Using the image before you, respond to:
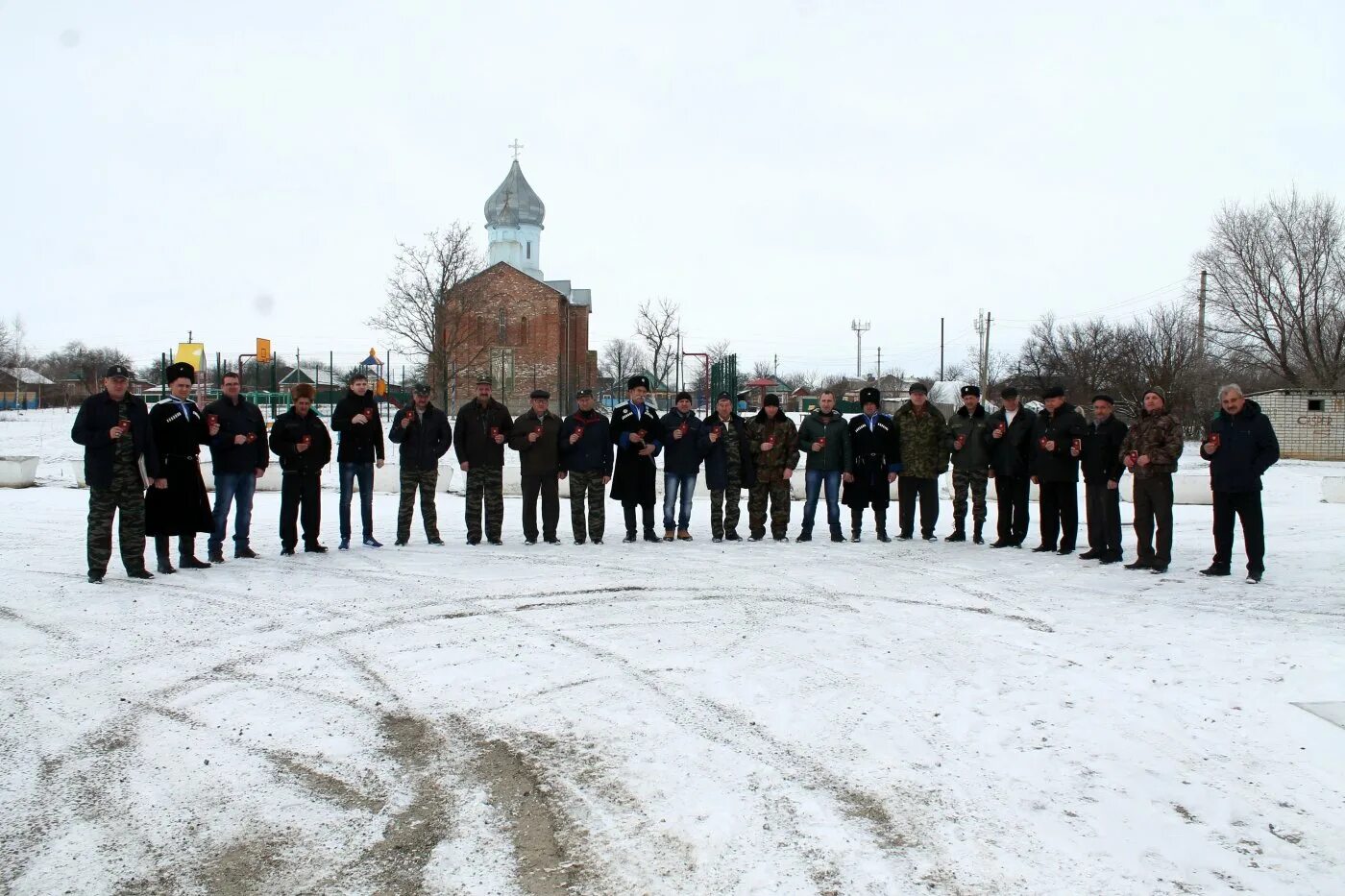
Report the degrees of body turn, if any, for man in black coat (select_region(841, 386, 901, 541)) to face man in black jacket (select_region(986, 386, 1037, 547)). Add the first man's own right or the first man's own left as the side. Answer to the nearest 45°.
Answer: approximately 90° to the first man's own left

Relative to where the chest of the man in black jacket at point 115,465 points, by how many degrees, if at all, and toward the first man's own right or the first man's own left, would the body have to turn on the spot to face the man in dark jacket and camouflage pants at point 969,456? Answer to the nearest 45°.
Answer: approximately 90° to the first man's own left

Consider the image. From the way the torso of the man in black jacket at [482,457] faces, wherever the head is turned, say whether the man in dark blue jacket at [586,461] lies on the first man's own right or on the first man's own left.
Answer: on the first man's own left

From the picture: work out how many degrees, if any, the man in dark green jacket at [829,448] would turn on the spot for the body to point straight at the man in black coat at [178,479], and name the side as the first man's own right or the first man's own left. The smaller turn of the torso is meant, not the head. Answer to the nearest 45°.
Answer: approximately 45° to the first man's own right

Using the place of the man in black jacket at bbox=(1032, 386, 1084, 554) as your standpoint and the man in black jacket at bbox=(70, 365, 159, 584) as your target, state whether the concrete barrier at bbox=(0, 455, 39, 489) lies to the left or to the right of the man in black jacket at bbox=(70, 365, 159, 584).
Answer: right

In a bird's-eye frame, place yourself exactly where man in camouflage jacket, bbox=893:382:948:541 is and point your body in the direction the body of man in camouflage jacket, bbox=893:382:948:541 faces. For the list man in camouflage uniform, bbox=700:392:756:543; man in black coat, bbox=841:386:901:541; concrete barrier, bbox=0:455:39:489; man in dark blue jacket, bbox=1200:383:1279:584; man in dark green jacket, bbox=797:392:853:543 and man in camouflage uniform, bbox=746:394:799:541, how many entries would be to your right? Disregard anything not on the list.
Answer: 5

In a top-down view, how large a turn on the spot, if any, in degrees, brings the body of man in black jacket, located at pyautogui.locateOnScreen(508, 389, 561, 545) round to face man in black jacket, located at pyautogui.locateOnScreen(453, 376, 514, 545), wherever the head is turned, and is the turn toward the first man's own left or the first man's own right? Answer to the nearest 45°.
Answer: approximately 90° to the first man's own right

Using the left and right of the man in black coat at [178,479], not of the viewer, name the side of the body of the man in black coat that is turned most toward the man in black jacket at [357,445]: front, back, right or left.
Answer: left
